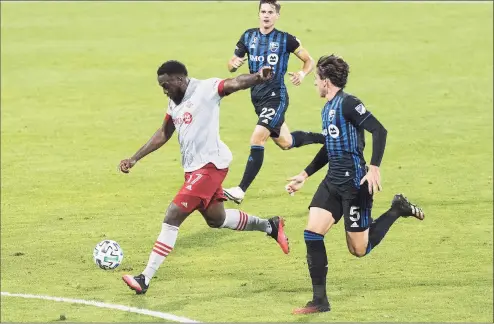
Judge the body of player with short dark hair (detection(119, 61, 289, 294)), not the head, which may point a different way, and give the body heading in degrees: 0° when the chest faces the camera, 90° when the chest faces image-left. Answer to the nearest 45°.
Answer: approximately 45°

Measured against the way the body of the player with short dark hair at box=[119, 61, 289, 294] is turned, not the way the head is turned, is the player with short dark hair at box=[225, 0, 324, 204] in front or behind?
behind

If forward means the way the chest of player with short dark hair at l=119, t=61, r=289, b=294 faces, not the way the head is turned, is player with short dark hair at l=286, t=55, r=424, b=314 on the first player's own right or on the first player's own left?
on the first player's own left
